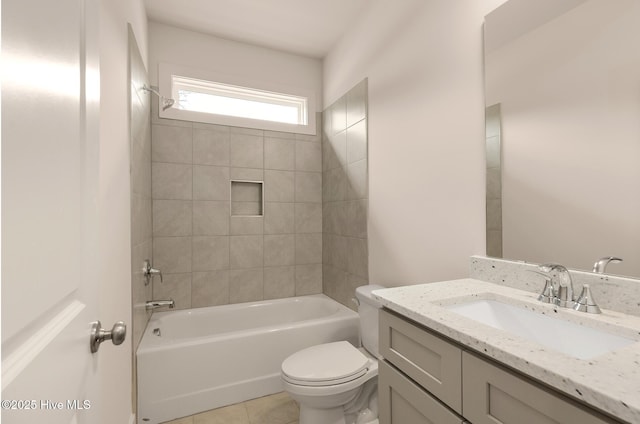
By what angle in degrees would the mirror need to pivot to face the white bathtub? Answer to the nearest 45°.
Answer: approximately 45° to its right

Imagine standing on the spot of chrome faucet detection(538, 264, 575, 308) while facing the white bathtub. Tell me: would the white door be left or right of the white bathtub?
left

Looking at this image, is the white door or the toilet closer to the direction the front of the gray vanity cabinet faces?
the white door

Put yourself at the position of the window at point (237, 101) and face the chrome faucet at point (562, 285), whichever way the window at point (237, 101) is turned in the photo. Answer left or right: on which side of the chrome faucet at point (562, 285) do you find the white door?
right

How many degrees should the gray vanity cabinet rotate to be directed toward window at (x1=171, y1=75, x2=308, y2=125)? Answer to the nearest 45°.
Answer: approximately 90° to its right
